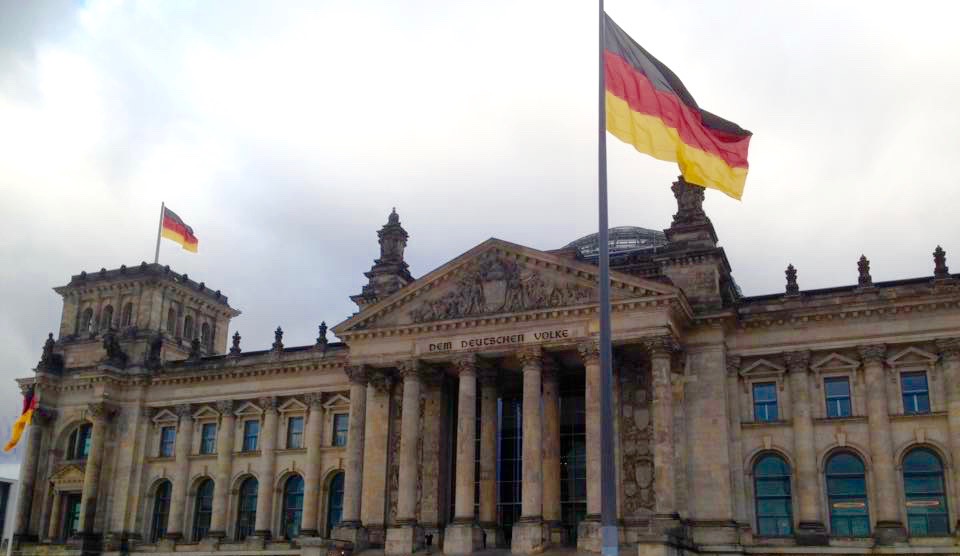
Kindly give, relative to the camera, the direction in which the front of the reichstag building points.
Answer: facing the viewer and to the left of the viewer

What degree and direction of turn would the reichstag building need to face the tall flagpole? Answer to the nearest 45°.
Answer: approximately 45° to its left

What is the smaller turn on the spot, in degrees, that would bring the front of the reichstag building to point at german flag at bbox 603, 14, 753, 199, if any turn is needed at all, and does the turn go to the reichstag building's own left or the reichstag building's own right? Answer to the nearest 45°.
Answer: approximately 45° to the reichstag building's own left
